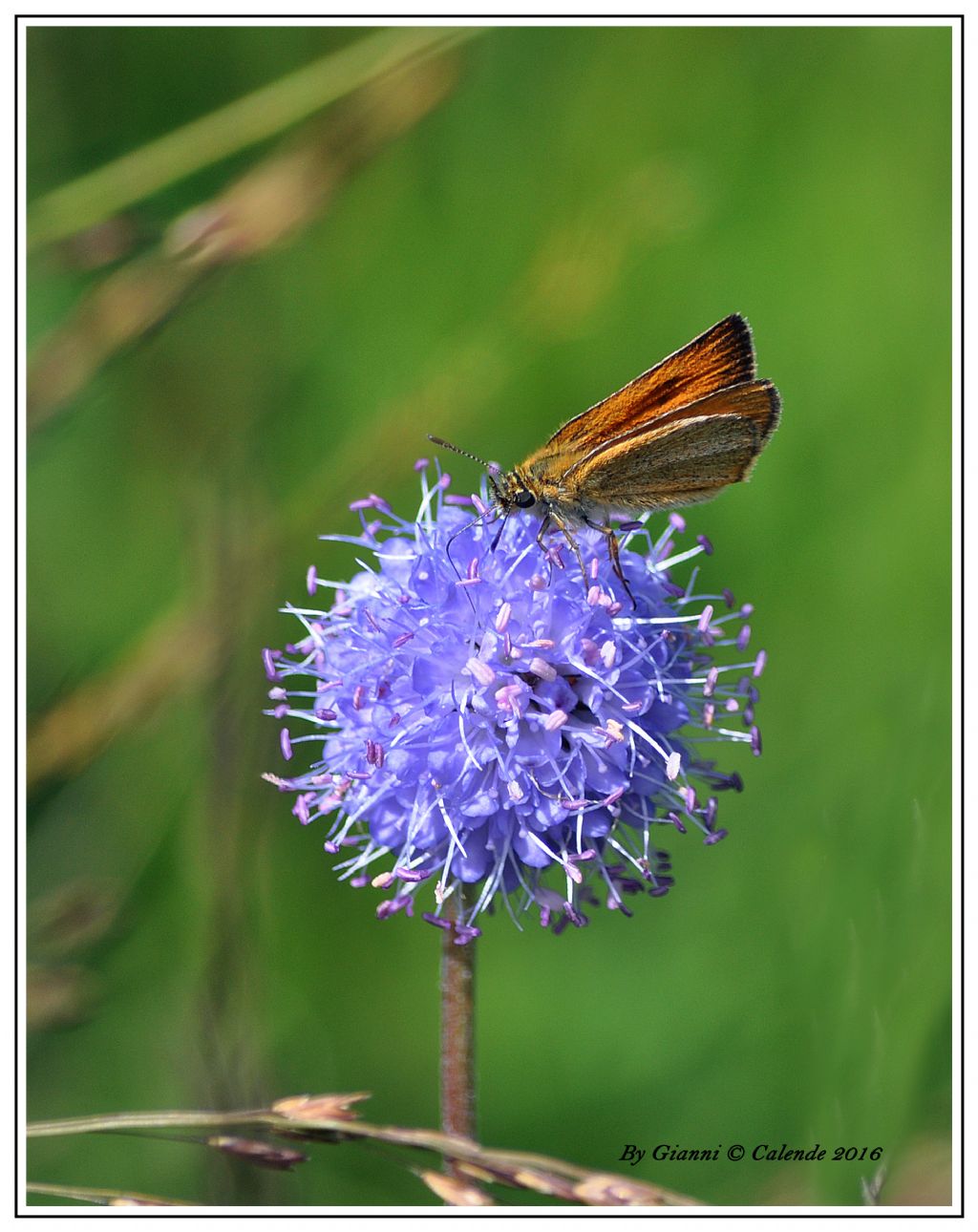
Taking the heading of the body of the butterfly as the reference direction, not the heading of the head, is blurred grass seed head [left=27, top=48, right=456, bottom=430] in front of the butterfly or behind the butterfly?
in front

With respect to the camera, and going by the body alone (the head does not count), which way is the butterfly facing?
to the viewer's left

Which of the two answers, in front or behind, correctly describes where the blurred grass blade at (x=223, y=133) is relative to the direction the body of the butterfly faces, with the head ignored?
in front
